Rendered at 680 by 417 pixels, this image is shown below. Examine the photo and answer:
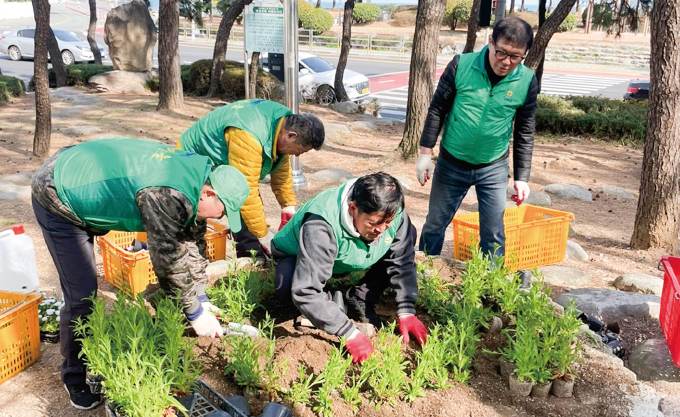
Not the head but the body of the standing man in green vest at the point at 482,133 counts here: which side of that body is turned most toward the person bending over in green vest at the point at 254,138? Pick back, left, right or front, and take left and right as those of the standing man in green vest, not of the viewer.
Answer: right

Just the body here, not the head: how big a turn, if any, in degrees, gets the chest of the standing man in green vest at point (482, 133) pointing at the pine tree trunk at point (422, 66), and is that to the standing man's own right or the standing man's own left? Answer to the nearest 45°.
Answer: approximately 180°

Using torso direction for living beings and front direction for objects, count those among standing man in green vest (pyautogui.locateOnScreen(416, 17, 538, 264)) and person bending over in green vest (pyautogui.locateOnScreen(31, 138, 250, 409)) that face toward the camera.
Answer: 1

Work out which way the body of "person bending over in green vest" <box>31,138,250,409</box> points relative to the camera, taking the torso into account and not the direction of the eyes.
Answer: to the viewer's right

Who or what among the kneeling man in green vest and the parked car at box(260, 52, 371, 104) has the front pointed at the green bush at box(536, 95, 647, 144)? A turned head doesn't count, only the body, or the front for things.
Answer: the parked car

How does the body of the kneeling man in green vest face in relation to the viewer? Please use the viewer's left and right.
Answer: facing the viewer and to the right of the viewer

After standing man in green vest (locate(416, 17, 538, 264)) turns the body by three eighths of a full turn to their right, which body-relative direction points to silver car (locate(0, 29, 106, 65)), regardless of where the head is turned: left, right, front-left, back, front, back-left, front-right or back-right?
front

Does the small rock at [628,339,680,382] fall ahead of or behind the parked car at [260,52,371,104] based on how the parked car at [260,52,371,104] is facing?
ahead

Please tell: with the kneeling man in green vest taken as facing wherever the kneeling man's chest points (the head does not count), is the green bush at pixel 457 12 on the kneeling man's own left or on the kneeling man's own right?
on the kneeling man's own left

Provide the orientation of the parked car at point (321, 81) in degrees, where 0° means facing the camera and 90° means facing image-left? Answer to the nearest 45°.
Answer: approximately 315°

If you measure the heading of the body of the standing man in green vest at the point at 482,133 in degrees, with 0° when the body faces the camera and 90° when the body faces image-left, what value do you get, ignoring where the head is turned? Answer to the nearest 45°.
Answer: approximately 0°
